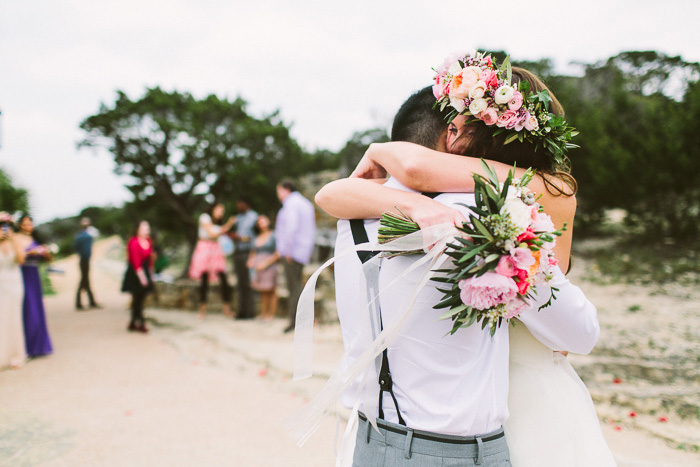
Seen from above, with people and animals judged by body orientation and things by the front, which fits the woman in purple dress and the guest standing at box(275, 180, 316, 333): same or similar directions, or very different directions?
very different directions

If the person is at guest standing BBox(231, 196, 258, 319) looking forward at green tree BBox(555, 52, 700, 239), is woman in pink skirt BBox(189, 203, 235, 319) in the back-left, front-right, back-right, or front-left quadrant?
back-left

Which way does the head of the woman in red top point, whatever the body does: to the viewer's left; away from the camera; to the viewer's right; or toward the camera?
toward the camera

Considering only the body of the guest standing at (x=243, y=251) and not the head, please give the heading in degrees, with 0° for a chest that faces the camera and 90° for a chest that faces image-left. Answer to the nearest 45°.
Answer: approximately 90°

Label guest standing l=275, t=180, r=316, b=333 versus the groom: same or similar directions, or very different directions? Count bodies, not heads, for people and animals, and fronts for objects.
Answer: very different directions

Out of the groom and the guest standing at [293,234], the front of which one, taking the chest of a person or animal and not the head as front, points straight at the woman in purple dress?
the guest standing

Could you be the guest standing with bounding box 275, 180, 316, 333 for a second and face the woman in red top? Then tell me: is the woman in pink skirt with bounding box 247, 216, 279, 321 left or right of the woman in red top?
right

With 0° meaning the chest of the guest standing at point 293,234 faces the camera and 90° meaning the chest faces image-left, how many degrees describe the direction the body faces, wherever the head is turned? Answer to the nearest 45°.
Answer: approximately 90°

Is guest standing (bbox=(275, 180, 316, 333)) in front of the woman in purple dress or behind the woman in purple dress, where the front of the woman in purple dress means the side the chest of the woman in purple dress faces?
in front

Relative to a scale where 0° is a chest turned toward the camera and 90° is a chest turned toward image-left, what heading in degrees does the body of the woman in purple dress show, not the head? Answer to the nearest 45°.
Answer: approximately 315°

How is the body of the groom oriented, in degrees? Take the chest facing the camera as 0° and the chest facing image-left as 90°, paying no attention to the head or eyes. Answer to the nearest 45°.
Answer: approximately 225°

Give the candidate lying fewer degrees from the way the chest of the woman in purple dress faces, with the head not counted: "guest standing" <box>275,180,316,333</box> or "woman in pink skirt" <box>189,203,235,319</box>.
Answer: the guest standing

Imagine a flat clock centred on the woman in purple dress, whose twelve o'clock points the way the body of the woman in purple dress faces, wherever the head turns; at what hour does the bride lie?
The bride is roughly at 1 o'clock from the woman in purple dress.
